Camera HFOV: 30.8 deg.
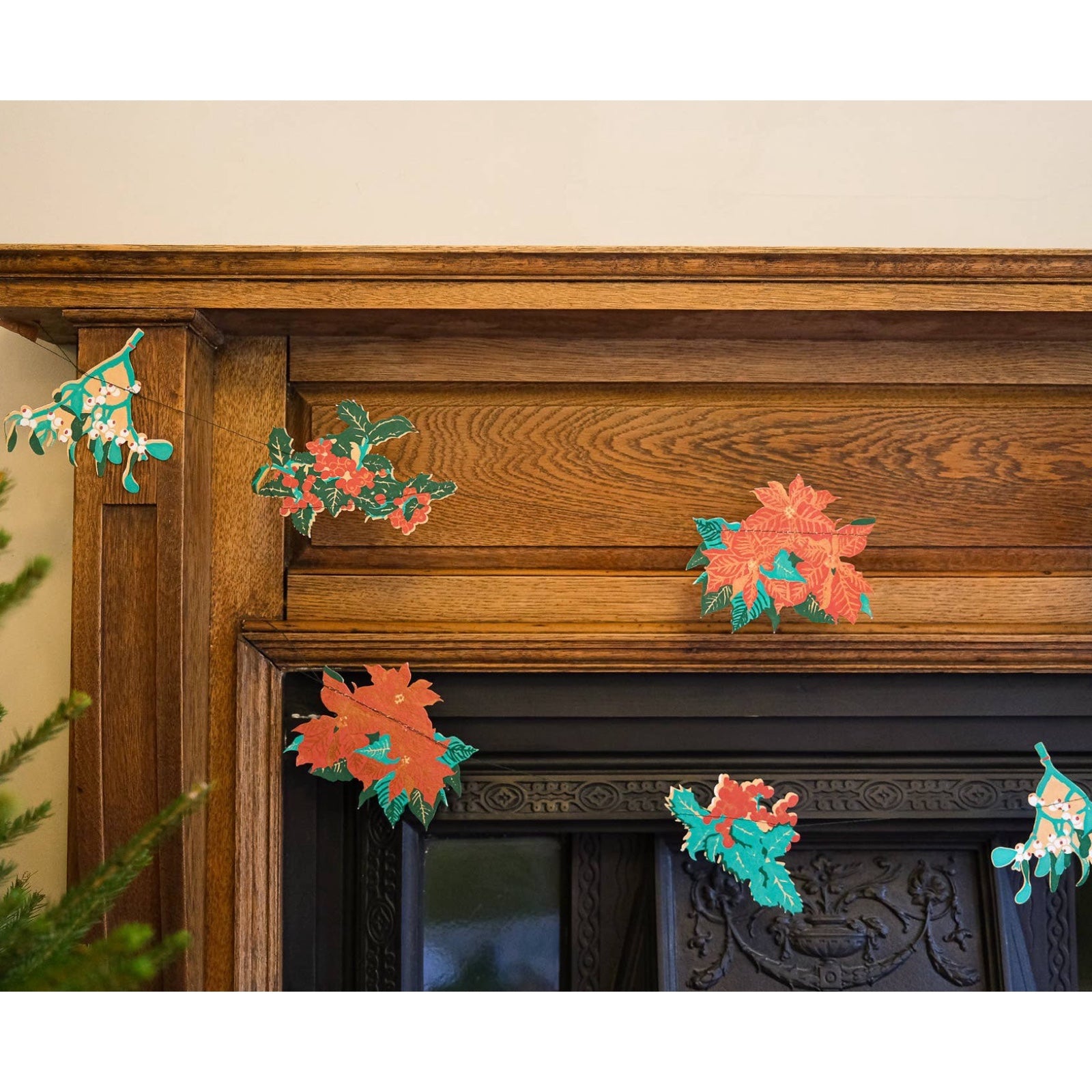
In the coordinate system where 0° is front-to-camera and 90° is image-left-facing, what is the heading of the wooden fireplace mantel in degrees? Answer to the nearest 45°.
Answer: approximately 0°

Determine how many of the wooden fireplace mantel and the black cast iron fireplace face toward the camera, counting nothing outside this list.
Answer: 2

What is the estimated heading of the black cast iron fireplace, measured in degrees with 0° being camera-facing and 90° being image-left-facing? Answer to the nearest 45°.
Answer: approximately 0°
